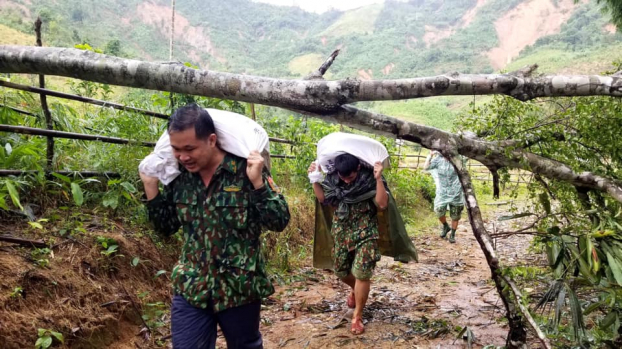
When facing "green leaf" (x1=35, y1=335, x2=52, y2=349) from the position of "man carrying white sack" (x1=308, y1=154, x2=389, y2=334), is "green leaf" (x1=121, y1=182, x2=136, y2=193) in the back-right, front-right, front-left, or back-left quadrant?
front-right

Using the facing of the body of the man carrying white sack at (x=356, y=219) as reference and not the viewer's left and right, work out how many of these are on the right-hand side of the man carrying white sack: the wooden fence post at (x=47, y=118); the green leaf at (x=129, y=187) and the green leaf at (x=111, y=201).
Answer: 3

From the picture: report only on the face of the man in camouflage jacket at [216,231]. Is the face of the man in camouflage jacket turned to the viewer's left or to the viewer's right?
to the viewer's left

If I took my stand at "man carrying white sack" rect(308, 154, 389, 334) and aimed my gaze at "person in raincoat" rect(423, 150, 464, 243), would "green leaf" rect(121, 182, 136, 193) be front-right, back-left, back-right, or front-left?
back-left

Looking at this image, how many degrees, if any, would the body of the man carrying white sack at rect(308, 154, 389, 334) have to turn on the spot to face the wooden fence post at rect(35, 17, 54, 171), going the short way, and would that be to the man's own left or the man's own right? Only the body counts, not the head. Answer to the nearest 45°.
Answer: approximately 90° to the man's own right

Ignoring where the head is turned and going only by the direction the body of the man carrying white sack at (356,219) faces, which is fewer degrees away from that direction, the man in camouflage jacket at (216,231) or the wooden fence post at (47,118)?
the man in camouflage jacket

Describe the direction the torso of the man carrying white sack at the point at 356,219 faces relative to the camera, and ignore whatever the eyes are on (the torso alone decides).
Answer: toward the camera

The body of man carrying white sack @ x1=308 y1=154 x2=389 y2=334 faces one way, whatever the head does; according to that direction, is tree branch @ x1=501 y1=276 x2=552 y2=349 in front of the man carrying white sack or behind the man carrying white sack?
in front

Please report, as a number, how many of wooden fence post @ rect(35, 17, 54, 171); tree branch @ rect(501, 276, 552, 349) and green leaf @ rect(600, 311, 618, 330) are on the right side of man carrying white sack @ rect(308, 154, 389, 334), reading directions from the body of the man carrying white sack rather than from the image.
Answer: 1

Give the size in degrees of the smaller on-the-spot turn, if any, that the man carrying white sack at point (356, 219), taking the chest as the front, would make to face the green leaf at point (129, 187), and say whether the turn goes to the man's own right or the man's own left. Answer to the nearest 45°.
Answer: approximately 90° to the man's own right

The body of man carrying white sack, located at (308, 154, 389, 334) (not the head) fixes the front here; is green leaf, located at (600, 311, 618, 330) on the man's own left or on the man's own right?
on the man's own left

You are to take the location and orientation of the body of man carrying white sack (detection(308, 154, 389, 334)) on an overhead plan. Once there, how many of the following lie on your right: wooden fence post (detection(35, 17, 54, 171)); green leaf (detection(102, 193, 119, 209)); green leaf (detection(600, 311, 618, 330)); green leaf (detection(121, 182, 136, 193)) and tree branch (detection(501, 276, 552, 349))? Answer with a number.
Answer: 3
